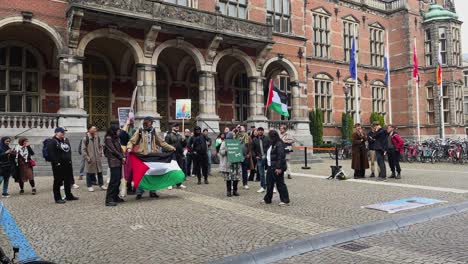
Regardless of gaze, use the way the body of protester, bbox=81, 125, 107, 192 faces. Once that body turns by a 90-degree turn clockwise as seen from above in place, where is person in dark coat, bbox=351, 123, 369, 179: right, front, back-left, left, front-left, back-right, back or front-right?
back-left

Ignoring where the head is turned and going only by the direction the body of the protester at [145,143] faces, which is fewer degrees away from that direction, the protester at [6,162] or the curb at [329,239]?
the curb

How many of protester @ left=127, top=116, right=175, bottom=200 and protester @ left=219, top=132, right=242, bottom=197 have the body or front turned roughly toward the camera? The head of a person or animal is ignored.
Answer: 2

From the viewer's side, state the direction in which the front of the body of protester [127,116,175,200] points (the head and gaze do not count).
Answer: toward the camera

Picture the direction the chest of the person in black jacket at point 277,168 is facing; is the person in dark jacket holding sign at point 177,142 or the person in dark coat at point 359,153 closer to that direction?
the person in dark jacket holding sign

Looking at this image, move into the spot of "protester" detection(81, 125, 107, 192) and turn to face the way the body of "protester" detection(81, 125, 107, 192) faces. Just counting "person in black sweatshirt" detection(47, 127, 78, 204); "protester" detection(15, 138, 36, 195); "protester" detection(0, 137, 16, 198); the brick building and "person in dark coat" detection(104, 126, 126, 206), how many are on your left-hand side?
1

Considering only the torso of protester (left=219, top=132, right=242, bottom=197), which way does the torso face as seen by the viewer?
toward the camera

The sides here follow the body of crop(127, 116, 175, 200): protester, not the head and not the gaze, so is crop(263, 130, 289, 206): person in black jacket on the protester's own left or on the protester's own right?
on the protester's own left

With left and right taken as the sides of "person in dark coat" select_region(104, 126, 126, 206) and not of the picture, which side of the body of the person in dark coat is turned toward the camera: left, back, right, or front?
right

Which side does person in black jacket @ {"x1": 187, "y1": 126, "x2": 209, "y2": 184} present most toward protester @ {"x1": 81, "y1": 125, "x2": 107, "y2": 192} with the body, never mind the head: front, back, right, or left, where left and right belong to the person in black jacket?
right

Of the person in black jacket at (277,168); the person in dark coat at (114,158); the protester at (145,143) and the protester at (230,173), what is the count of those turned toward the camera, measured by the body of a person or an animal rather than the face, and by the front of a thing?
2

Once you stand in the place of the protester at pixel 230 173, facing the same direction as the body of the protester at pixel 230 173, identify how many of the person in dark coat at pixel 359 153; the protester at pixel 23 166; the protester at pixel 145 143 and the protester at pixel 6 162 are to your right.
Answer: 3

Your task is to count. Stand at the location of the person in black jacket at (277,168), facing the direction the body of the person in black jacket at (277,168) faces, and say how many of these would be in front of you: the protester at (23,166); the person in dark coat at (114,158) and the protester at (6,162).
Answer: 3

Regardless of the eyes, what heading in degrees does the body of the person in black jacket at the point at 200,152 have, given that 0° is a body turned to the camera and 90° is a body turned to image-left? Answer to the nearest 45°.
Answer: approximately 0°
